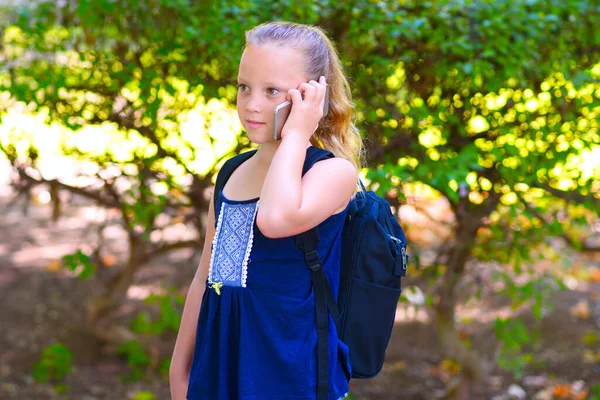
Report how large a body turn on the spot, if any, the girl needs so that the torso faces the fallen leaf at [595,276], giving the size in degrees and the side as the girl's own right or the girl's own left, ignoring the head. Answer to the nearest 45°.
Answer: approximately 180°

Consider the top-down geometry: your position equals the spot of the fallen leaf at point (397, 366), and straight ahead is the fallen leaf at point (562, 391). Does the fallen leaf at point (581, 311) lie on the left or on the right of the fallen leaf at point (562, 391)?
left

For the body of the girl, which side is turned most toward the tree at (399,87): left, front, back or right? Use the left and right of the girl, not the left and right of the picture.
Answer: back

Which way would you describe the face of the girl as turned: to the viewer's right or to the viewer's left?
to the viewer's left

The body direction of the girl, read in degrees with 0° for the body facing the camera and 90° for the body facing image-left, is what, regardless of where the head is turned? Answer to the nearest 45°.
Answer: approximately 45°

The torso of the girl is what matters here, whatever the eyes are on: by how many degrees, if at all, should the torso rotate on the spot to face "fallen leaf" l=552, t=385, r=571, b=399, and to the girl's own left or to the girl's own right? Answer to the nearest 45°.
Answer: approximately 180°

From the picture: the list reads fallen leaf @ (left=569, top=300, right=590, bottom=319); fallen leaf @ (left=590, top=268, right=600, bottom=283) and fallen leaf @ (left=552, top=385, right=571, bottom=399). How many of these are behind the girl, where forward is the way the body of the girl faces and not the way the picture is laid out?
3
